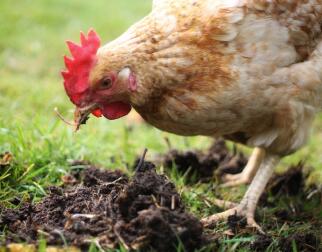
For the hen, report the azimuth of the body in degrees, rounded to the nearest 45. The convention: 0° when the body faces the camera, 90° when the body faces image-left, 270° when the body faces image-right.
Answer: approximately 90°
